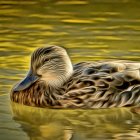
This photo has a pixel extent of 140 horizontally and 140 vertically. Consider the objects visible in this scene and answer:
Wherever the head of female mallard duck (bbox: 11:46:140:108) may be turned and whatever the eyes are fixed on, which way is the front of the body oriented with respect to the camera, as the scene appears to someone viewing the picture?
to the viewer's left
